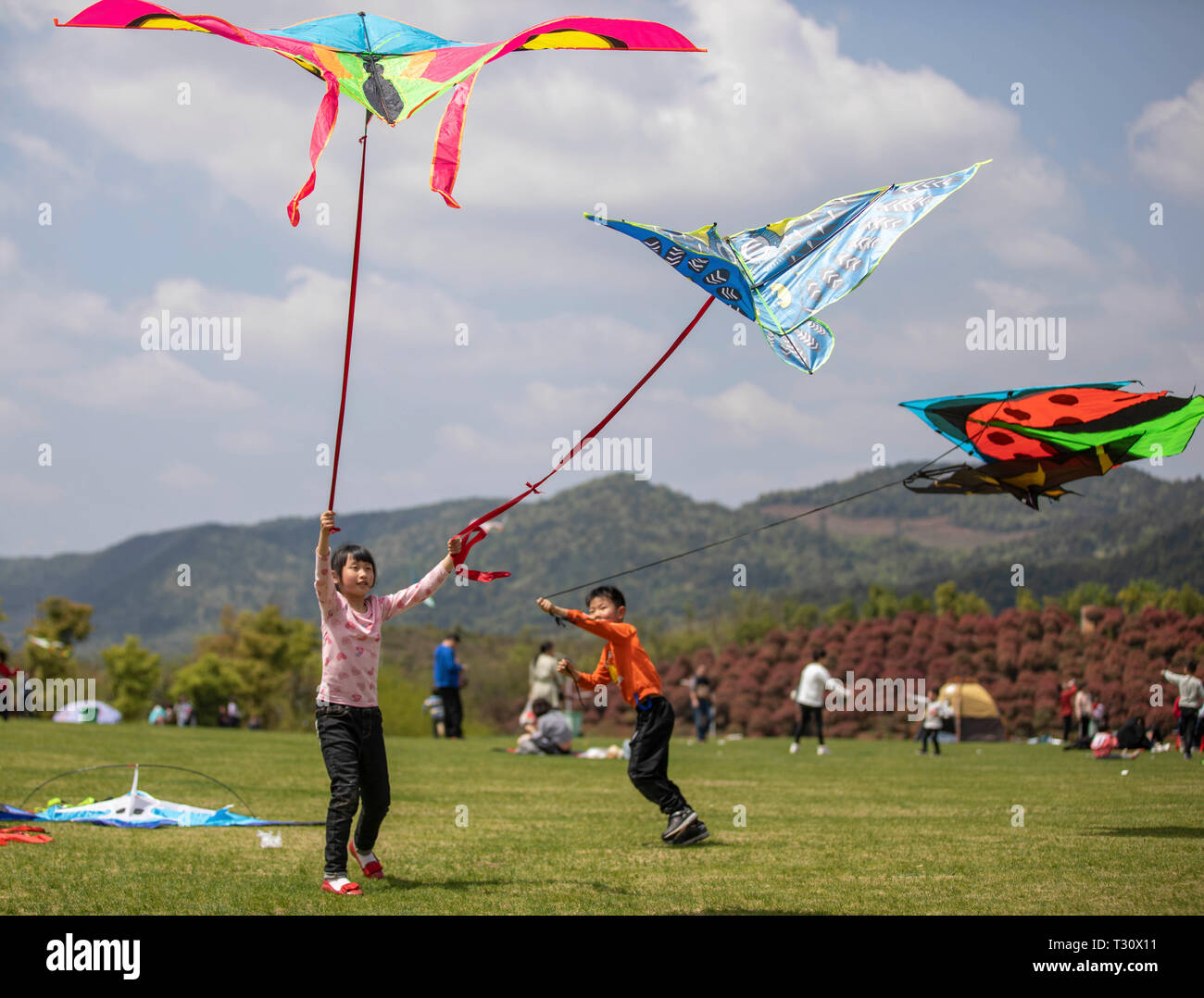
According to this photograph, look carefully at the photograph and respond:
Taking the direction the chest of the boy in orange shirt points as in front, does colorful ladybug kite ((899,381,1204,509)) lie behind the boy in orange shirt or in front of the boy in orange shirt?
behind

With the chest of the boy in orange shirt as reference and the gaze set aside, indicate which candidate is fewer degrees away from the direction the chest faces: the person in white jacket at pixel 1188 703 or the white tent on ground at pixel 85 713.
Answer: the white tent on ground

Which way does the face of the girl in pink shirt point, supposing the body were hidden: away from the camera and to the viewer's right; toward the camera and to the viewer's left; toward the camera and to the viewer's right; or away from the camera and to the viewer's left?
toward the camera and to the viewer's right

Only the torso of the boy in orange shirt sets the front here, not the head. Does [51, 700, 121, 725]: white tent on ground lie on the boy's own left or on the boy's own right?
on the boy's own right

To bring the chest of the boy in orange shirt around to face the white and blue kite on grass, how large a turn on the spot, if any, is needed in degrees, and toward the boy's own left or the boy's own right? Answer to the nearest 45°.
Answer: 0° — they already face it

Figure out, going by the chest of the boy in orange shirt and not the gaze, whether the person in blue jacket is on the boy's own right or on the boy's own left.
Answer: on the boy's own right

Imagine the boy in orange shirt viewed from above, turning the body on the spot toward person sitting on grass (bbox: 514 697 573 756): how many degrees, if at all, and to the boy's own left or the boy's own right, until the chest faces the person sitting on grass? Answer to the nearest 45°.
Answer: approximately 90° to the boy's own right

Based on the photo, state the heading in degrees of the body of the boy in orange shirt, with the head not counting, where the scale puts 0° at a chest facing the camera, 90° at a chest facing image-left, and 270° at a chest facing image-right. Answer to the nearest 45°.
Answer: approximately 90°
